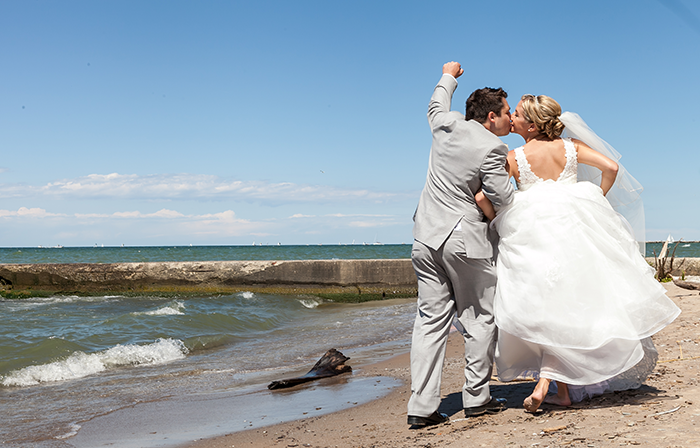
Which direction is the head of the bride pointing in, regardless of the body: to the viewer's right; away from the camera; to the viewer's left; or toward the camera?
to the viewer's left

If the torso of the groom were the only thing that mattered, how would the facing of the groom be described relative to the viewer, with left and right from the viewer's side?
facing away from the viewer and to the right of the viewer

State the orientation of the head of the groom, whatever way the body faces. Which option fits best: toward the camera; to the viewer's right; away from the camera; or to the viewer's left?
to the viewer's right
